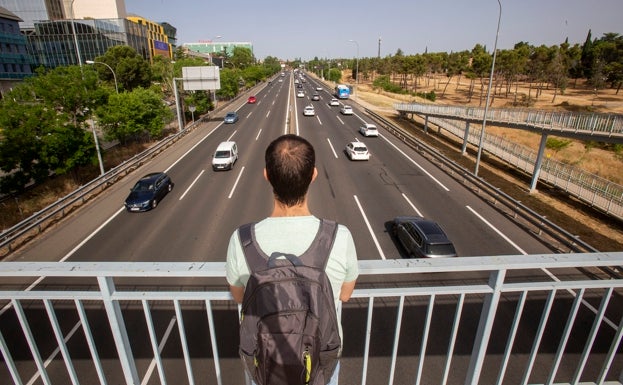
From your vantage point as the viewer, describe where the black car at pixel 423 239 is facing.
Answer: facing away from the viewer and to the left of the viewer

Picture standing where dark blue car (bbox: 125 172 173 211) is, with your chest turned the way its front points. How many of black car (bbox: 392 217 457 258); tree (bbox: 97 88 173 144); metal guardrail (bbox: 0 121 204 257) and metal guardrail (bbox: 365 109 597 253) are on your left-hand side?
2

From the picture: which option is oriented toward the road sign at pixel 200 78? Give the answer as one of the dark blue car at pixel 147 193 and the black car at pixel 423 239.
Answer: the black car at pixel 423 239

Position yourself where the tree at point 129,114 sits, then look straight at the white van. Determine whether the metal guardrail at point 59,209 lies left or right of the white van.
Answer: right

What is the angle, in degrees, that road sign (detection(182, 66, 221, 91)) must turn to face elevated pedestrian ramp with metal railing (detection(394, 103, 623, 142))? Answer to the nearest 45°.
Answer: approximately 135° to its right

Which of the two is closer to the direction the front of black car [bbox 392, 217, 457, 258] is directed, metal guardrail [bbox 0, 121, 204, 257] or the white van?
the white van

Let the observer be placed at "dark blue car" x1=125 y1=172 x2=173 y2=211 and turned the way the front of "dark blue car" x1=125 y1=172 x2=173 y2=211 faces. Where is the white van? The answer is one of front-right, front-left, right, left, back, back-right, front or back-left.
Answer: back

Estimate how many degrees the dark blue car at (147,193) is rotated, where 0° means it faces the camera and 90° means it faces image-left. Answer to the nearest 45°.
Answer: approximately 45°

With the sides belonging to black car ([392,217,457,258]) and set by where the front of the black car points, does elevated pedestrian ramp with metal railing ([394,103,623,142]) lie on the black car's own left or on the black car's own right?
on the black car's own right

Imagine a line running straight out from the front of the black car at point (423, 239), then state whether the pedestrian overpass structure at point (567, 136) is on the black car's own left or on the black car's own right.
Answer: on the black car's own right

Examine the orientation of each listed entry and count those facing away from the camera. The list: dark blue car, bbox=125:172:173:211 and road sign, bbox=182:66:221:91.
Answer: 1

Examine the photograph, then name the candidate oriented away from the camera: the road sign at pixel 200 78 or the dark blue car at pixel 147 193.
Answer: the road sign

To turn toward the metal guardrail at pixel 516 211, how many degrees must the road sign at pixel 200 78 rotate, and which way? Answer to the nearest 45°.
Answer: approximately 135° to its right

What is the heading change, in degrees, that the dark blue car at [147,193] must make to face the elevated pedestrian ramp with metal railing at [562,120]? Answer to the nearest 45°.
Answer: approximately 135° to its left

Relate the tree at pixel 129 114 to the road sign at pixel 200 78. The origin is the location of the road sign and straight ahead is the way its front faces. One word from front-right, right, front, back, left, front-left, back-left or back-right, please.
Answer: back-left

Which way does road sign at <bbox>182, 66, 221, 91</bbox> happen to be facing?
away from the camera
